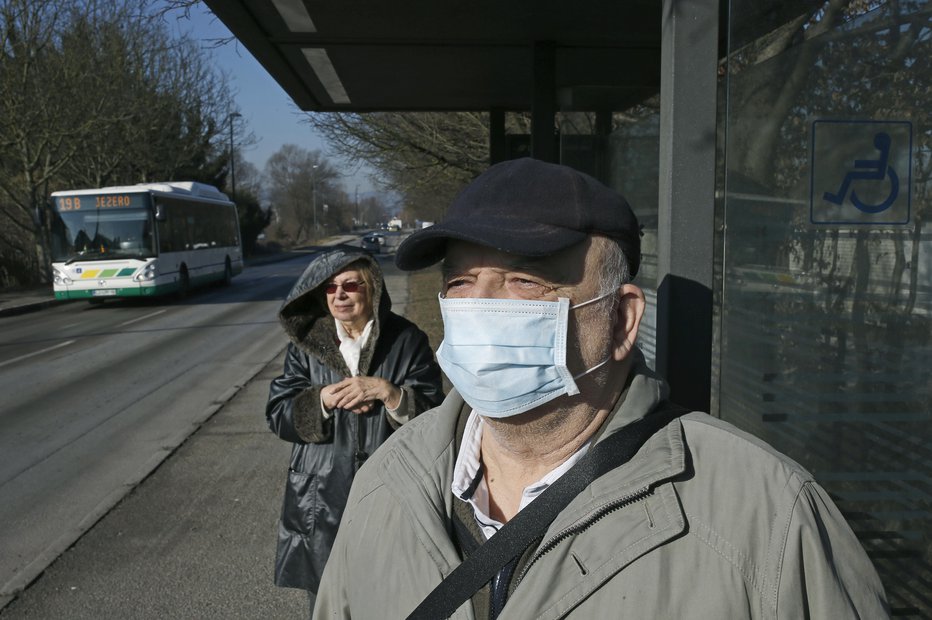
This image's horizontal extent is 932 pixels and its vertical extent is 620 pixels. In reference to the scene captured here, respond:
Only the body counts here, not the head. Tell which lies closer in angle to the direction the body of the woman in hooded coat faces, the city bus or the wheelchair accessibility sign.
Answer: the wheelchair accessibility sign

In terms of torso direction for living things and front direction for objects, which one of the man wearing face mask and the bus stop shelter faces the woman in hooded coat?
the bus stop shelter

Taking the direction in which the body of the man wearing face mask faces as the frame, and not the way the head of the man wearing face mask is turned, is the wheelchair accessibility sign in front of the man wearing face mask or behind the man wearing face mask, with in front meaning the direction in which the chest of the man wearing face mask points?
behind

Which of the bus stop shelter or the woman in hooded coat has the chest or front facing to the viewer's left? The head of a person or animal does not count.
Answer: the bus stop shelter

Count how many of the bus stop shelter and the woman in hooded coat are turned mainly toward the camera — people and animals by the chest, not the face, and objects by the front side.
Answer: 1

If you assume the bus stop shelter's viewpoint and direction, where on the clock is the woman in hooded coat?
The woman in hooded coat is roughly at 12 o'clock from the bus stop shelter.

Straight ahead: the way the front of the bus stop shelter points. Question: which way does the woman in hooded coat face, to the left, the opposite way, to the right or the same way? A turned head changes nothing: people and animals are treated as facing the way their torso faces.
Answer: to the left

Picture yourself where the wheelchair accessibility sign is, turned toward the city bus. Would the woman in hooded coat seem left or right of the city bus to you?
left

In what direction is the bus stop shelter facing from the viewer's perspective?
to the viewer's left

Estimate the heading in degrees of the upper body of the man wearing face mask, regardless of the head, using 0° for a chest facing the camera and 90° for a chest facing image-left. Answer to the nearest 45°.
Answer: approximately 45°
